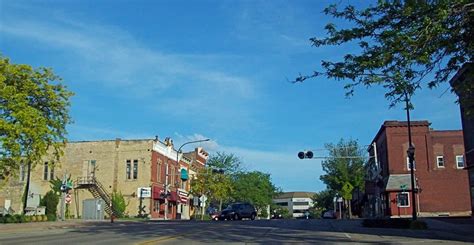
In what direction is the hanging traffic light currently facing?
toward the camera

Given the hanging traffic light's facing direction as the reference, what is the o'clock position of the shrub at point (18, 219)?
The shrub is roughly at 2 o'clock from the hanging traffic light.

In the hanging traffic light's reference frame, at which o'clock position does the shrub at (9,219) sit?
The shrub is roughly at 2 o'clock from the hanging traffic light.

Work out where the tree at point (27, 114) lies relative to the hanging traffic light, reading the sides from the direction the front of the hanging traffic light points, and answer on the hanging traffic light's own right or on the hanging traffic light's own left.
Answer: on the hanging traffic light's own right
